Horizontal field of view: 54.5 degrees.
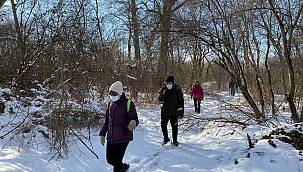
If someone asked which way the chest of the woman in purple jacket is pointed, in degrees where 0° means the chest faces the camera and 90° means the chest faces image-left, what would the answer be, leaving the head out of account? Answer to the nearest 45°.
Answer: approximately 45°

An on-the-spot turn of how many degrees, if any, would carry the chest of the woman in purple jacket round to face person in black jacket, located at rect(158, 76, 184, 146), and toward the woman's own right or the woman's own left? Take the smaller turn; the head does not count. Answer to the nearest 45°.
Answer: approximately 180°
